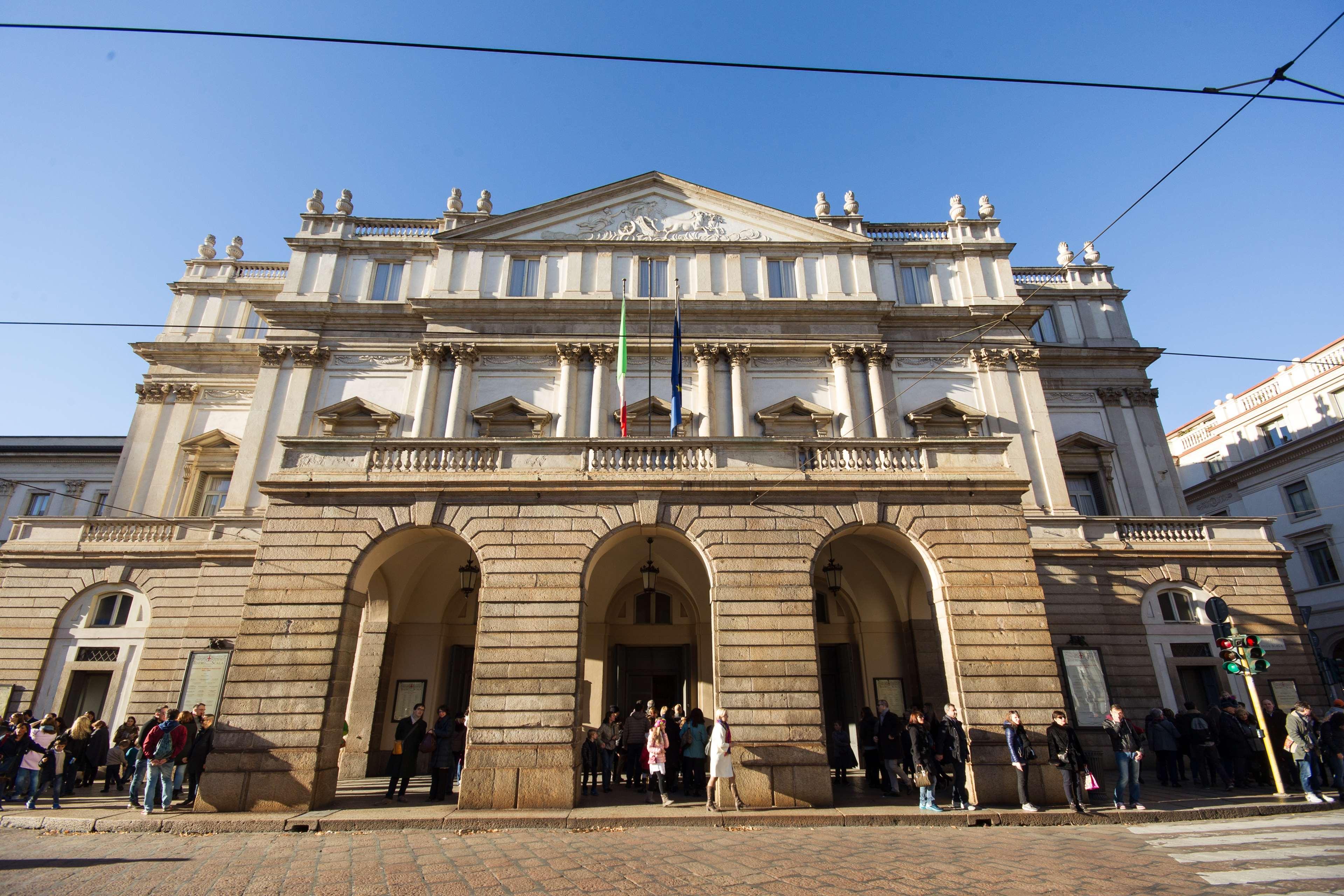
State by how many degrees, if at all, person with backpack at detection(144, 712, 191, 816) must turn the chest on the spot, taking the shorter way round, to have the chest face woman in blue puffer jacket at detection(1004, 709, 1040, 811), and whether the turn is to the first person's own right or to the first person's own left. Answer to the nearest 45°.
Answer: approximately 135° to the first person's own right

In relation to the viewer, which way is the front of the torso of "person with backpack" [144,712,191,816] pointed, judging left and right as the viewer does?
facing away from the viewer

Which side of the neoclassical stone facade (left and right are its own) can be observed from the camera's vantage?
front

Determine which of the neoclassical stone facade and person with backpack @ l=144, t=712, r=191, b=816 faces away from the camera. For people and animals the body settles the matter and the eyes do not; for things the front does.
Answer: the person with backpack

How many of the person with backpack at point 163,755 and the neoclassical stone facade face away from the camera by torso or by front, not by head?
1

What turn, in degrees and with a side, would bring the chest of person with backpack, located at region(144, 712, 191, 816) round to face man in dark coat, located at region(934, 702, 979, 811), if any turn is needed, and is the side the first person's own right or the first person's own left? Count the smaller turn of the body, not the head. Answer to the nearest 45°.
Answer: approximately 135° to the first person's own right

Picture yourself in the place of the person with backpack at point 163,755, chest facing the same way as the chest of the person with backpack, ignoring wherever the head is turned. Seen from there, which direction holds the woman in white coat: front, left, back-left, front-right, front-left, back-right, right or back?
back-right

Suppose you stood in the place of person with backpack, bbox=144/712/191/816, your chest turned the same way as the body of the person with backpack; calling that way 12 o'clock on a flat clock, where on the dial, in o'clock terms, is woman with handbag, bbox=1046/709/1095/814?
The woman with handbag is roughly at 4 o'clock from the person with backpack.
